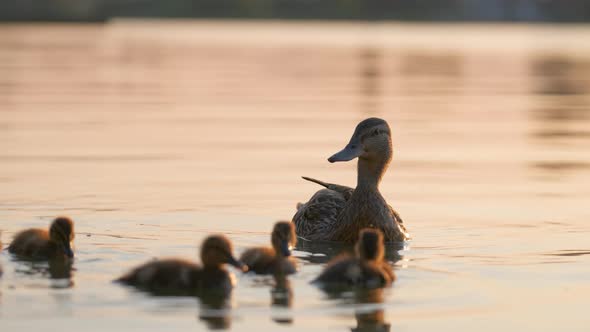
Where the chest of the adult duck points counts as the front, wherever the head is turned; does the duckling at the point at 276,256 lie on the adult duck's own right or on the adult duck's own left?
on the adult duck's own right

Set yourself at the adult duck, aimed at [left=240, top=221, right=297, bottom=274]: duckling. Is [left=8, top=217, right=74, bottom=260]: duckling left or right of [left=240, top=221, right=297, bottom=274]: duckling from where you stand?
right

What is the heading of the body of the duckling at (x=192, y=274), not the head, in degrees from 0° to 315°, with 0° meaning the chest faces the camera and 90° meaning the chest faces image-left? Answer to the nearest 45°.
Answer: approximately 270°

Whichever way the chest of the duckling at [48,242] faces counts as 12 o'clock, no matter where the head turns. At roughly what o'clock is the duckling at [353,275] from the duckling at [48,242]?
the duckling at [353,275] is roughly at 1 o'clock from the duckling at [48,242].

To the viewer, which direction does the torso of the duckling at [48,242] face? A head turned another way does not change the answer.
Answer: to the viewer's right

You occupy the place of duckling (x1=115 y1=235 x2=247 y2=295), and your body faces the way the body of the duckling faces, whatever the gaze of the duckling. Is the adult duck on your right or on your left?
on your left

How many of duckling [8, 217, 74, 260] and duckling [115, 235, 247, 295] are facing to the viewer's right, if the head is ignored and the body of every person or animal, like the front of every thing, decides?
2
